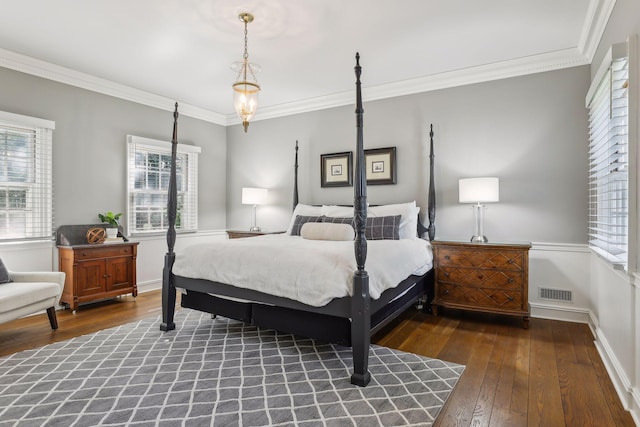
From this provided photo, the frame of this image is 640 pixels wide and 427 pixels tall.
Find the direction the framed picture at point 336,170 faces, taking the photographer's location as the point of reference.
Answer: facing the viewer

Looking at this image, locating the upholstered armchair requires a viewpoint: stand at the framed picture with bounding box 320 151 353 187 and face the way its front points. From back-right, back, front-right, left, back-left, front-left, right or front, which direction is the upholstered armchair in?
front-right

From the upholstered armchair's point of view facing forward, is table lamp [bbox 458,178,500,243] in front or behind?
in front

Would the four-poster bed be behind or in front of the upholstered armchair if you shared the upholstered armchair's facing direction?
in front

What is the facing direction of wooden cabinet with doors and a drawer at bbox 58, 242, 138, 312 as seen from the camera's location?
facing the viewer and to the right of the viewer

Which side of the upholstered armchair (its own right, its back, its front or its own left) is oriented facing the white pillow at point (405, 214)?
front

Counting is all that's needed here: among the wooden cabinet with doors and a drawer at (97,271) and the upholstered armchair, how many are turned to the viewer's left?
0

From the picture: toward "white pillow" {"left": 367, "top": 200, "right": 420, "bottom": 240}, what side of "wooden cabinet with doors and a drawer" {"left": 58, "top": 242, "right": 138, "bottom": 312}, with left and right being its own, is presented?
front

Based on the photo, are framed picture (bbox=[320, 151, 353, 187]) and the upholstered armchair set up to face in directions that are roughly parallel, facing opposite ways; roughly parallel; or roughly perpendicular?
roughly perpendicular

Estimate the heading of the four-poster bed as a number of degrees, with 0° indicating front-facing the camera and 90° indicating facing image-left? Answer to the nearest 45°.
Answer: approximately 45°

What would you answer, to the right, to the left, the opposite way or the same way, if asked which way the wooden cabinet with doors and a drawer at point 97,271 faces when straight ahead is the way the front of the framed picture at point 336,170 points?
to the left

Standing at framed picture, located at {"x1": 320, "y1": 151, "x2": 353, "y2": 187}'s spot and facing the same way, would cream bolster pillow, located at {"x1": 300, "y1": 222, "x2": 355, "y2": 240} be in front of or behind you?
in front
